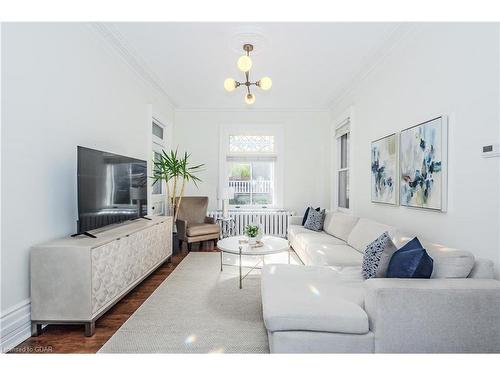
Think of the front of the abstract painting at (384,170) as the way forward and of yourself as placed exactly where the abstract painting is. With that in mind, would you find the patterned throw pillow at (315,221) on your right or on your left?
on your right

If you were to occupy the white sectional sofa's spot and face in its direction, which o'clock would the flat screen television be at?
The flat screen television is roughly at 12 o'clock from the white sectional sofa.

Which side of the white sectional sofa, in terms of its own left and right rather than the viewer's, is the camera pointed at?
left

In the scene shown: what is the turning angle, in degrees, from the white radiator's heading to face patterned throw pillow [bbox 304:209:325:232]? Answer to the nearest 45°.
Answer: approximately 45° to its left

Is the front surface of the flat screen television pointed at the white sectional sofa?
yes

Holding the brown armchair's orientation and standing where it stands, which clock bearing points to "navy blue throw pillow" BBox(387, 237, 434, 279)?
The navy blue throw pillow is roughly at 1 o'clock from the brown armchair.

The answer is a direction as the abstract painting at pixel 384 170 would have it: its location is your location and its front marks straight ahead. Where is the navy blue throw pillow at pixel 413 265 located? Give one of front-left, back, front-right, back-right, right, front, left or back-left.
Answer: front-left

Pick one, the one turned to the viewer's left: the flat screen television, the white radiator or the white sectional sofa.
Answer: the white sectional sofa

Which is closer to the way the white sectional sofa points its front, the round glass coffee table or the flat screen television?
the flat screen television

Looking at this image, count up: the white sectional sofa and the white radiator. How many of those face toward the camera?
1

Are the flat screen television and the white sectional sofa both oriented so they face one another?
yes

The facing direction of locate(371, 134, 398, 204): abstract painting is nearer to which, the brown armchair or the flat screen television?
the flat screen television

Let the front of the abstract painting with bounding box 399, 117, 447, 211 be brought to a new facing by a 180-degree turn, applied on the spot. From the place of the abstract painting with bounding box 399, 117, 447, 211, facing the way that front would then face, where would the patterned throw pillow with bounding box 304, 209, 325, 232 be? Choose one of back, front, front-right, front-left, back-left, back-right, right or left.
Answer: left

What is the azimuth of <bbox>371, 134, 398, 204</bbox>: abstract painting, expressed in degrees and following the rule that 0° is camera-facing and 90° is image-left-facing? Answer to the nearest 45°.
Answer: approximately 45°

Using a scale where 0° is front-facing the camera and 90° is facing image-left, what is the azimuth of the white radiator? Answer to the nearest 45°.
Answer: approximately 0°

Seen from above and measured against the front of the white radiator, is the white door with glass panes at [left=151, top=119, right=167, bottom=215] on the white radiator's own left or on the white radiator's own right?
on the white radiator's own right

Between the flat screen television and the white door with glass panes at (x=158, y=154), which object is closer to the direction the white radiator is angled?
the flat screen television
